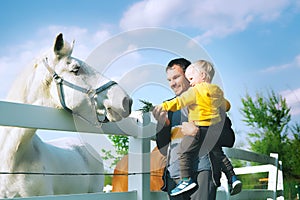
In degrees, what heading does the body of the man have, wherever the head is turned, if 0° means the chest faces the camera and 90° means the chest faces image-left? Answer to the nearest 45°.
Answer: approximately 45°

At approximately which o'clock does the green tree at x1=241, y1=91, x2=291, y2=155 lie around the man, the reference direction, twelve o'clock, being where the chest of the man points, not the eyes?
The green tree is roughly at 5 o'clock from the man.

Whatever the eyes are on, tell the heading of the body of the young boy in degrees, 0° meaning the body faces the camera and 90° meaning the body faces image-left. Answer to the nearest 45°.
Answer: approximately 135°

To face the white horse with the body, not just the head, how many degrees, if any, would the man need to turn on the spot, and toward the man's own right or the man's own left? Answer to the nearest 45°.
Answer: approximately 45° to the man's own right
